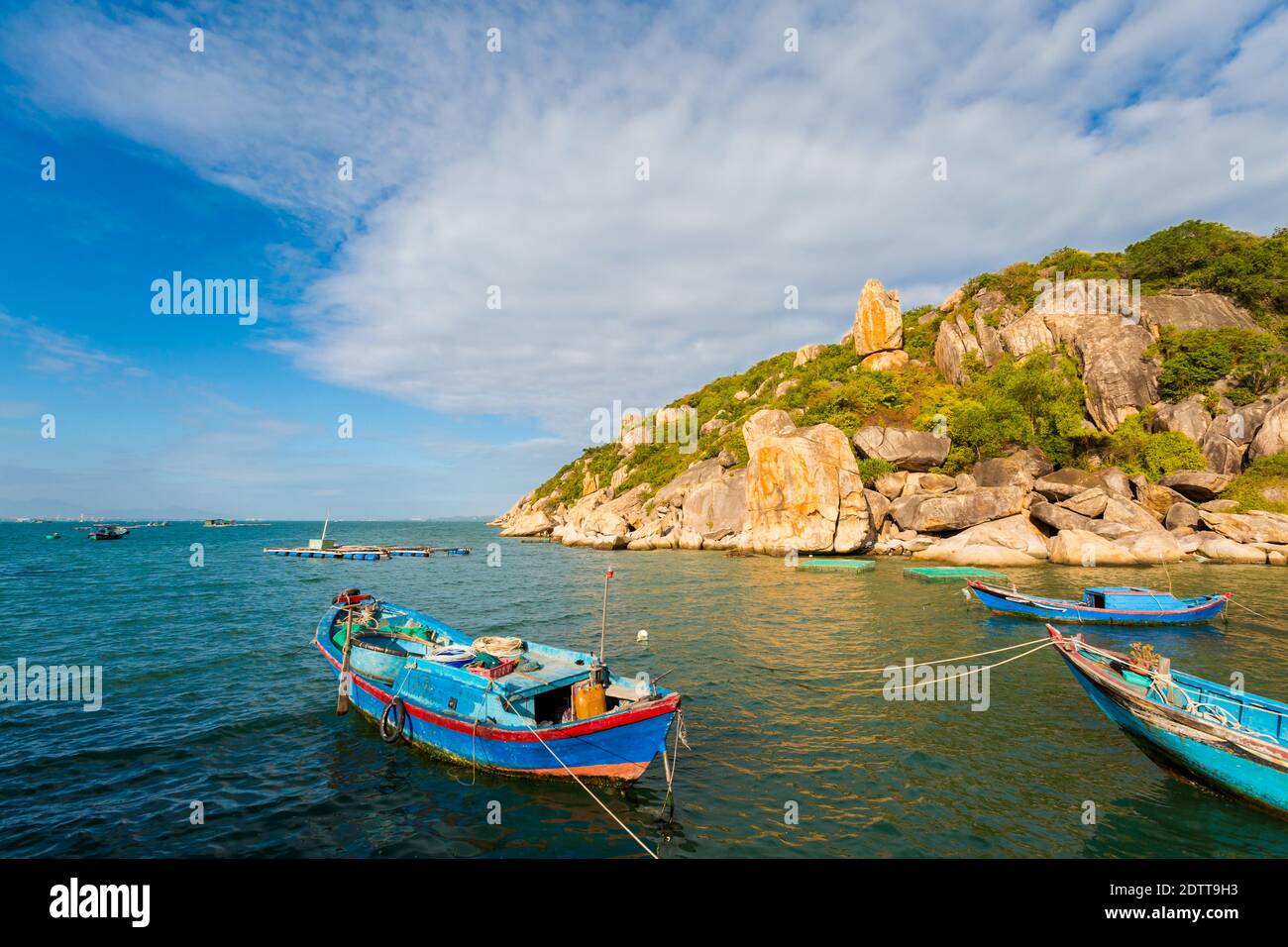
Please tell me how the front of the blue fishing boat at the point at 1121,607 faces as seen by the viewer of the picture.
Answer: facing to the left of the viewer

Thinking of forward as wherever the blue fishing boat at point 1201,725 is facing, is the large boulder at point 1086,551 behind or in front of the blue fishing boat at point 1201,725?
in front

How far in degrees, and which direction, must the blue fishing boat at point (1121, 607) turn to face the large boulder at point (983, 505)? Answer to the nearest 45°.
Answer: approximately 90° to its right

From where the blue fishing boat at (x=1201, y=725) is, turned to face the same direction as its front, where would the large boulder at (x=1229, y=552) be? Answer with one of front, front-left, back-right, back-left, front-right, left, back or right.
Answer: front-right

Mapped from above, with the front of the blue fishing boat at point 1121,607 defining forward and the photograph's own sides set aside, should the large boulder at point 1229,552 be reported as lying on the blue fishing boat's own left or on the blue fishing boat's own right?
on the blue fishing boat's own right

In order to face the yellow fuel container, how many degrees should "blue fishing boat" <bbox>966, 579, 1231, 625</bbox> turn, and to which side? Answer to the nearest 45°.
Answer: approximately 90° to its left

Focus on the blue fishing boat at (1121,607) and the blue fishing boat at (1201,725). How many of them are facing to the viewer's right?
0

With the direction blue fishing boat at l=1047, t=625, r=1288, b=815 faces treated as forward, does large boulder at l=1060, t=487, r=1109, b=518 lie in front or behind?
in front

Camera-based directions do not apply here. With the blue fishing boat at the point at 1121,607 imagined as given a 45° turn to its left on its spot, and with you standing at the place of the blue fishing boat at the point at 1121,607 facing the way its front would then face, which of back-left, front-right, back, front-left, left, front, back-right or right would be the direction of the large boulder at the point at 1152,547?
back-right

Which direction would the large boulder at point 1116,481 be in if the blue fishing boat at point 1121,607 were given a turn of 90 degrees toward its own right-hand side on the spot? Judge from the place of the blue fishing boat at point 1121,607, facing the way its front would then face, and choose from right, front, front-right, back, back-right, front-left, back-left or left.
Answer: front

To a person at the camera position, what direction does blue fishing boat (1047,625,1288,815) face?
facing away from the viewer and to the left of the viewer

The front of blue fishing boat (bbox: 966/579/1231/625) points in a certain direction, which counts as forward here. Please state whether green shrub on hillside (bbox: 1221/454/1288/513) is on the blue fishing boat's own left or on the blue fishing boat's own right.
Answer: on the blue fishing boat's own right

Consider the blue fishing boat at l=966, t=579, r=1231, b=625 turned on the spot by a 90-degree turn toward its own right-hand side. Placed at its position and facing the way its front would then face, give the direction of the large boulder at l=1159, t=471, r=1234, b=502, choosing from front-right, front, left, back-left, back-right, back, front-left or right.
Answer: front

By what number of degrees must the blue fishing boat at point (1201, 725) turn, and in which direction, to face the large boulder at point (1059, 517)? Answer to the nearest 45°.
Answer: approximately 45° to its right

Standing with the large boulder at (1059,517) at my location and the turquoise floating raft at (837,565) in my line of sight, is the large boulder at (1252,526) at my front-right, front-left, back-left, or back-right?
back-left

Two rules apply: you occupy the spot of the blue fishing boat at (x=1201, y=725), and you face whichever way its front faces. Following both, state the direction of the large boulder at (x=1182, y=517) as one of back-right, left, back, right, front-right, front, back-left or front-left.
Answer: front-right
